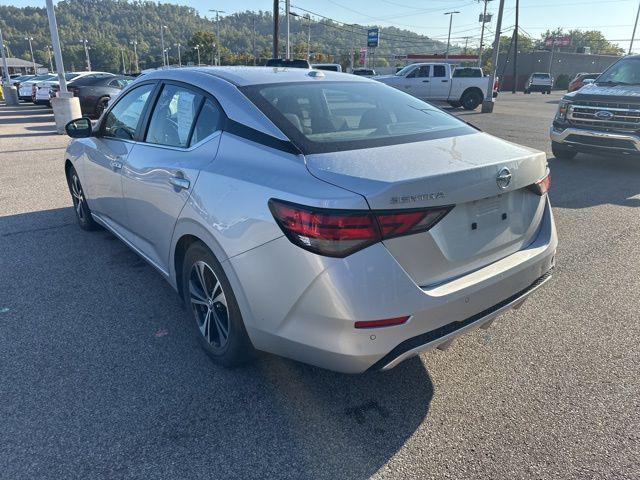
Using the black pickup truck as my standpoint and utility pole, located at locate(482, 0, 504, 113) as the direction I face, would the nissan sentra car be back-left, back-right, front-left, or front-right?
back-left

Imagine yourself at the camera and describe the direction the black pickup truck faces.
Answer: facing the viewer and to the left of the viewer

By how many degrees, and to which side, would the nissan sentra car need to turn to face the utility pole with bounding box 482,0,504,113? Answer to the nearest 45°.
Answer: approximately 45° to its right

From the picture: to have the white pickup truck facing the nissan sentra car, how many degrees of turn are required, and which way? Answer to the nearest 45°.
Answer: approximately 90° to its left

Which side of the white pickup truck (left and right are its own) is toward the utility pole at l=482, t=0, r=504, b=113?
back

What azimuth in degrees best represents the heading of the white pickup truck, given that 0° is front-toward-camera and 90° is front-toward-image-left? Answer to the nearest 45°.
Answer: approximately 90°

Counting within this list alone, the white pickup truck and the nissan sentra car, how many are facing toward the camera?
0

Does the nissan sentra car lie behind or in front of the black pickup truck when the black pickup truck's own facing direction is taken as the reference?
in front

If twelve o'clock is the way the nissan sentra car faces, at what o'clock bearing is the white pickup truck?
The white pickup truck is roughly at 2 o'clock from the nissan sentra car.

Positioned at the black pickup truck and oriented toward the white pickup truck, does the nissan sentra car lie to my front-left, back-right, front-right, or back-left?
back-left

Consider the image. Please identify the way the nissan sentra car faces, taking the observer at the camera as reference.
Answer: facing away from the viewer and to the left of the viewer

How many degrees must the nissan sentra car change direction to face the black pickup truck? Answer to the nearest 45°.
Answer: approximately 90° to its right

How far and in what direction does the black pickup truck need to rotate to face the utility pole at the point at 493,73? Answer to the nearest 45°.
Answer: approximately 135° to its right

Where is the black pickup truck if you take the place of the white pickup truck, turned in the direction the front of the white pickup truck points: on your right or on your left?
on your left
